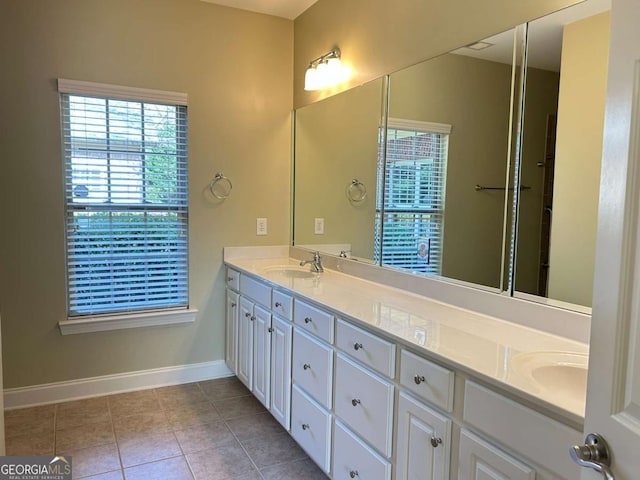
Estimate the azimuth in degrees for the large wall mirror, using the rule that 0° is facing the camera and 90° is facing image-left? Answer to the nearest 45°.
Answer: approximately 45°

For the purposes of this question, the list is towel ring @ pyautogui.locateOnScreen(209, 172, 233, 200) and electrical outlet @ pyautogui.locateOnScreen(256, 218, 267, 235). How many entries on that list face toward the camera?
2

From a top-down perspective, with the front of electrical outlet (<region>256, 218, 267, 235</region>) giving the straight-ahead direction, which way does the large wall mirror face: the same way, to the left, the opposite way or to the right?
to the right

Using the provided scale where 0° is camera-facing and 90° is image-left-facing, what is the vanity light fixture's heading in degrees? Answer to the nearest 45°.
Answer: approximately 45°

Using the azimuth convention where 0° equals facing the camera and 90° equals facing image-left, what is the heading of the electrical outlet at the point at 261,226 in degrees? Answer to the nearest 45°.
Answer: approximately 0°

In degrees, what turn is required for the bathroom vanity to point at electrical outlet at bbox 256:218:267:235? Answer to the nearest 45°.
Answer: approximately 90° to its right

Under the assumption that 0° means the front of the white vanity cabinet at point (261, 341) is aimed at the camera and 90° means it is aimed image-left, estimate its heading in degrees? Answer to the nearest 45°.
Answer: approximately 45°
